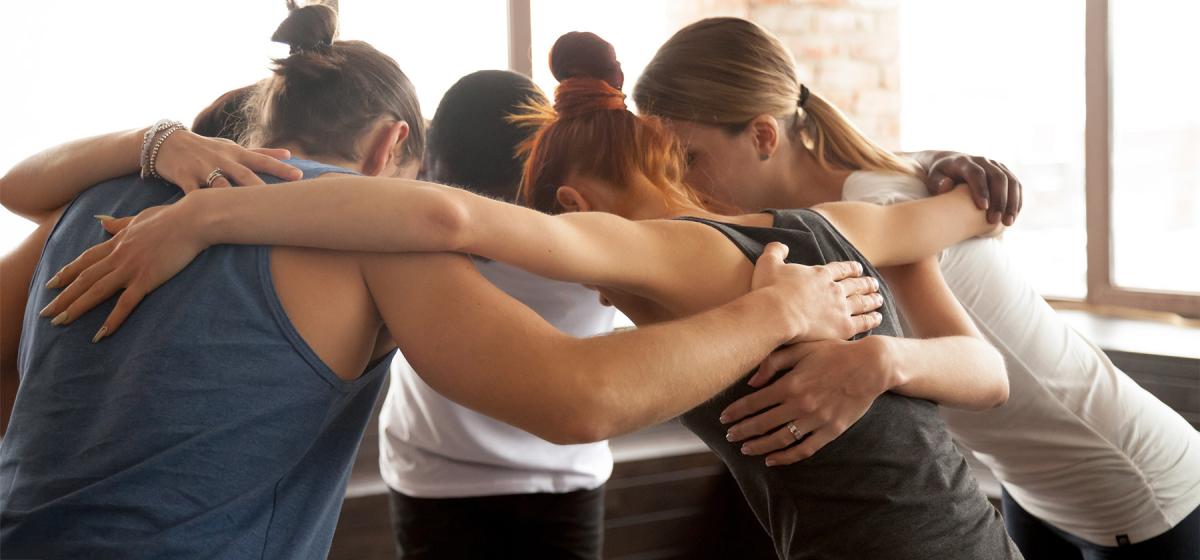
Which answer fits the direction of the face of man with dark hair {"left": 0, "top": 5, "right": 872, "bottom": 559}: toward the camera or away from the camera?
away from the camera

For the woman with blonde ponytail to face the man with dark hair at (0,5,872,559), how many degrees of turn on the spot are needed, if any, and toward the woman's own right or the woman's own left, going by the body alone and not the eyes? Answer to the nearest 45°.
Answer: approximately 45° to the woman's own left

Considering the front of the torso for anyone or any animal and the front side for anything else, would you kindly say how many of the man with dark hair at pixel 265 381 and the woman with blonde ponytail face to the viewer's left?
1

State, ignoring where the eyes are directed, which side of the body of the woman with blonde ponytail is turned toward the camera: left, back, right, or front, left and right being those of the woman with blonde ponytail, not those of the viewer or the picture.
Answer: left

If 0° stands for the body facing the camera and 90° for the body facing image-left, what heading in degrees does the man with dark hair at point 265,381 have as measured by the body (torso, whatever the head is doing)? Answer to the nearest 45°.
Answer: approximately 225°
